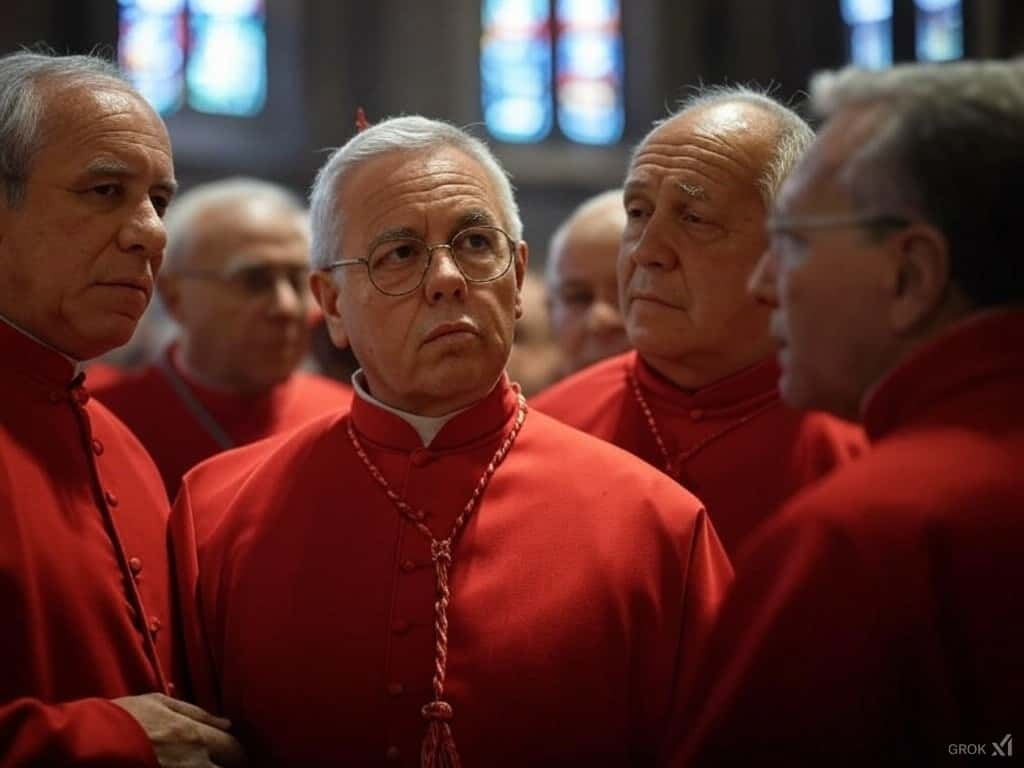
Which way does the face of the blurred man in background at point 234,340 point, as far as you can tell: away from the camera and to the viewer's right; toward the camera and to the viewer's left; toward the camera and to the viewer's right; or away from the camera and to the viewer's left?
toward the camera and to the viewer's right

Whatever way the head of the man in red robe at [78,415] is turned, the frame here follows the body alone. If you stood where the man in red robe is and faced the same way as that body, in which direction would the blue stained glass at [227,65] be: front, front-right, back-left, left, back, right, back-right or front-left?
back-left

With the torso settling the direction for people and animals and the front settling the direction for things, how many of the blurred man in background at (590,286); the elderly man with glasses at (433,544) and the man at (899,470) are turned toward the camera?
2

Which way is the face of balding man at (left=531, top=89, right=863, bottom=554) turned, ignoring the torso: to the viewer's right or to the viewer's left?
to the viewer's left

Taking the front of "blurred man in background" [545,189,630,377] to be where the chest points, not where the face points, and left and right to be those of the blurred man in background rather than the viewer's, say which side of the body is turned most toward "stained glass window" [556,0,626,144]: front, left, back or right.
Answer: back

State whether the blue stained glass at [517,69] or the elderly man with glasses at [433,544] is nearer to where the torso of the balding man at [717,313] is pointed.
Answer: the elderly man with glasses
